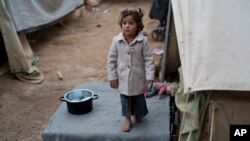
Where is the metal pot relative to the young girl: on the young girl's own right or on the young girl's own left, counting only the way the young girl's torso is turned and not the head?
on the young girl's own right

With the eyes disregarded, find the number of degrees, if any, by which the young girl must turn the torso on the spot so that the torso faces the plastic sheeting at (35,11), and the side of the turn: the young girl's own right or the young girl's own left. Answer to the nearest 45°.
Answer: approximately 135° to the young girl's own right

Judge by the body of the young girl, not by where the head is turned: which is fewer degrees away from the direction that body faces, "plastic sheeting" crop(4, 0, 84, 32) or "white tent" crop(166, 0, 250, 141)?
the white tent

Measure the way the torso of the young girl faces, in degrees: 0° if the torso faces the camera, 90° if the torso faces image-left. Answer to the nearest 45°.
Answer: approximately 0°
